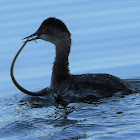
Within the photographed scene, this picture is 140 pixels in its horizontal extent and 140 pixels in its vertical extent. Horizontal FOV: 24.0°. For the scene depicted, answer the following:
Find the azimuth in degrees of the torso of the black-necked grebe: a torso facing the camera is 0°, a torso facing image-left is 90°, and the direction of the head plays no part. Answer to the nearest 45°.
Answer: approximately 90°
